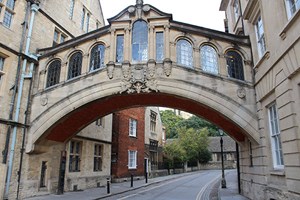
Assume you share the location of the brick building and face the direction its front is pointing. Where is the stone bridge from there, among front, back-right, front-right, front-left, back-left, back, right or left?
front-right

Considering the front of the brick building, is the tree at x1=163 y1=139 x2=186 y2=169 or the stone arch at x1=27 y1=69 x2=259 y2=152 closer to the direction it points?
the stone arch

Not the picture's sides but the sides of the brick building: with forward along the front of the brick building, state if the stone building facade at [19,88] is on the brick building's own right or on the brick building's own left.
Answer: on the brick building's own right

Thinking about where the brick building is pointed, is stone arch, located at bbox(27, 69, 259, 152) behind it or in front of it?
in front

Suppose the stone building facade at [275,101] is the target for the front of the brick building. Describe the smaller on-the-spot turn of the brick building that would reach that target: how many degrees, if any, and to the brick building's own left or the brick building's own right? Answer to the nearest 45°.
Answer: approximately 45° to the brick building's own right

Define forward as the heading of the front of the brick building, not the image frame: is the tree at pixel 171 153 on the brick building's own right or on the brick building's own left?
on the brick building's own left

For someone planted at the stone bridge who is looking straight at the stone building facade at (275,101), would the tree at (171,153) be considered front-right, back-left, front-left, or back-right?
back-left

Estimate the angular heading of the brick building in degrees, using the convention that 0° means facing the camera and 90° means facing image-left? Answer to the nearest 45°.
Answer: approximately 315°
